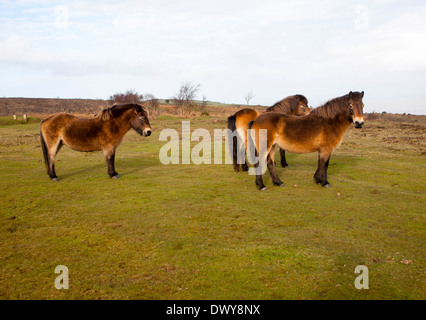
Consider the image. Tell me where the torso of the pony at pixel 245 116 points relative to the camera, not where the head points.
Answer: to the viewer's right

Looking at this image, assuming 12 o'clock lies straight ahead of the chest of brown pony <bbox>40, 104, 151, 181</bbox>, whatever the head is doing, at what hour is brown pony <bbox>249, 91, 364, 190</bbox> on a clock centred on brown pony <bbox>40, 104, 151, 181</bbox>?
brown pony <bbox>249, 91, 364, 190</bbox> is roughly at 1 o'clock from brown pony <bbox>40, 104, 151, 181</bbox>.

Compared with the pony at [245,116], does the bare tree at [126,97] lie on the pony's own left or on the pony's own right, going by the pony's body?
on the pony's own left

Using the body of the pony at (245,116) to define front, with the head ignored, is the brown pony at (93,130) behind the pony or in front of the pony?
behind

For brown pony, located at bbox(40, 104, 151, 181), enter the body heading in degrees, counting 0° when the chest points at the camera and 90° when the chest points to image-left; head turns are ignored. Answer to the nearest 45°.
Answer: approximately 270°

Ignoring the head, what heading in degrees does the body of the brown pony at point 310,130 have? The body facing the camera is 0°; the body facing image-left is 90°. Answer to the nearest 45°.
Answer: approximately 270°

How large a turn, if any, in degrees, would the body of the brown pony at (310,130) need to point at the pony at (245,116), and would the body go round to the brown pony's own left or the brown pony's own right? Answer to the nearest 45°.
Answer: approximately 135° to the brown pony's own left
